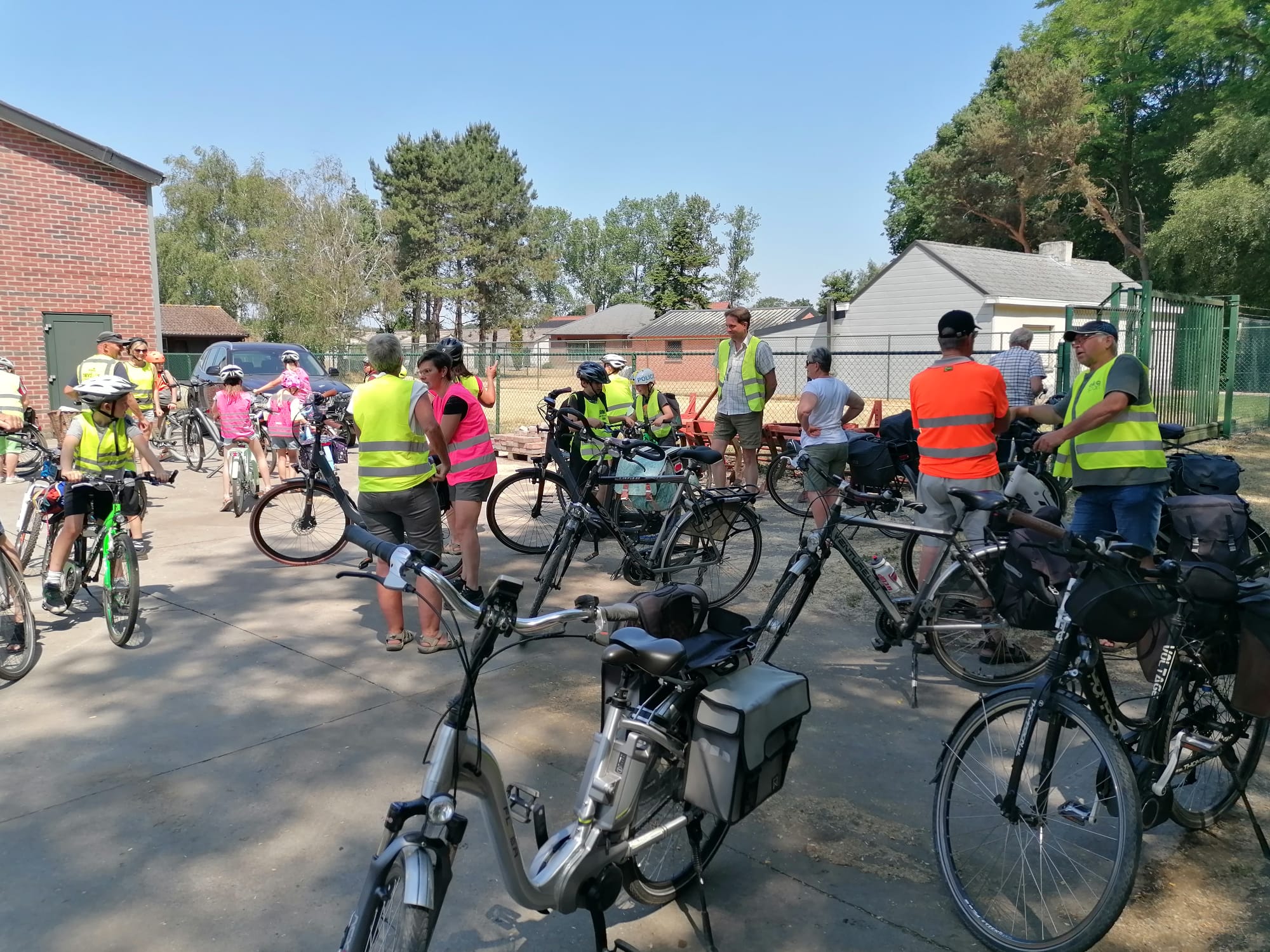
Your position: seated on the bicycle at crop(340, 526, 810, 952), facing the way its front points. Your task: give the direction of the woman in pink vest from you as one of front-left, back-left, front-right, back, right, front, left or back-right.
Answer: back-right

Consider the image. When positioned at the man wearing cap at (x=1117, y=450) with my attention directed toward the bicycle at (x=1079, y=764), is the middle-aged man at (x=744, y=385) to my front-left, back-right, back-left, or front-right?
back-right

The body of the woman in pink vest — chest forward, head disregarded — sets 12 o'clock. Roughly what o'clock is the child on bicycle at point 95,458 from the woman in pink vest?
The child on bicycle is roughly at 12 o'clock from the woman in pink vest.

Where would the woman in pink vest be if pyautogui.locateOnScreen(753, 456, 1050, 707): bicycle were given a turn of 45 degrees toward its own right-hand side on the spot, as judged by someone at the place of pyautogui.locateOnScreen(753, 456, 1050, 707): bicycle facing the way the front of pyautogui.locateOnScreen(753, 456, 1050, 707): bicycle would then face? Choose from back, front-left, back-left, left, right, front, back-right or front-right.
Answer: front-left

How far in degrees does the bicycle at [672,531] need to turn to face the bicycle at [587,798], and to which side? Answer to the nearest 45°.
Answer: approximately 45° to its left

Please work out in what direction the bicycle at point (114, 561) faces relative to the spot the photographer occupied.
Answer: facing the viewer and to the right of the viewer

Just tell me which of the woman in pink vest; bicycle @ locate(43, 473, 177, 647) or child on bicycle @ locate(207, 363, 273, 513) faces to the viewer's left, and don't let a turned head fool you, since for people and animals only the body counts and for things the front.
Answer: the woman in pink vest

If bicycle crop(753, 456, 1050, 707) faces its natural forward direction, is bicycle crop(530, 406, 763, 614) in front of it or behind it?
in front

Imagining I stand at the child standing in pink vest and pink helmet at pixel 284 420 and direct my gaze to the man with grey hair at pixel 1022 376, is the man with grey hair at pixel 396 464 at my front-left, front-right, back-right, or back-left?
front-right

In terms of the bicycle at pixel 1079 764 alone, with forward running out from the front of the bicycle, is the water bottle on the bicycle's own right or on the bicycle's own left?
on the bicycle's own right

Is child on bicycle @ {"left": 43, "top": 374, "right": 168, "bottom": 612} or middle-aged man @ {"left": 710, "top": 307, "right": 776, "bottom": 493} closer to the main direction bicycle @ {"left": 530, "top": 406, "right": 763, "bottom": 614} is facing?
the child on bicycle

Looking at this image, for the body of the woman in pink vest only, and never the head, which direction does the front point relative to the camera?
to the viewer's left

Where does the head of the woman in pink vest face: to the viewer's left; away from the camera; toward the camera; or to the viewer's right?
to the viewer's left

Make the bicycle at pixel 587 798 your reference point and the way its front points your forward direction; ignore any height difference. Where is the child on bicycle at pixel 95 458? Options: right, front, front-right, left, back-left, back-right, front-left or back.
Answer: right

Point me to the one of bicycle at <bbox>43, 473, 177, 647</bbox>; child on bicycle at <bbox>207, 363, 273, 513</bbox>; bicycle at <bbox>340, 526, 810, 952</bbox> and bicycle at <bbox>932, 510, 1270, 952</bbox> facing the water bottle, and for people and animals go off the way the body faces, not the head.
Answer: bicycle at <bbox>43, 473, 177, 647</bbox>

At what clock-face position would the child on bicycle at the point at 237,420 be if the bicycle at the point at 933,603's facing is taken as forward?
The child on bicycle is roughly at 1 o'clock from the bicycle.

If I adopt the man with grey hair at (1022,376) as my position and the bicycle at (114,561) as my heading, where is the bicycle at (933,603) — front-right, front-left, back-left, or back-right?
front-left

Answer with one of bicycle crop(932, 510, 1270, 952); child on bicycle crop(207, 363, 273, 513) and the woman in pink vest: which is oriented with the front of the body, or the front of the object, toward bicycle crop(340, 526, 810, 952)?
bicycle crop(932, 510, 1270, 952)

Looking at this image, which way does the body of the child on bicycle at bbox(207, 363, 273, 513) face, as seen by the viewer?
away from the camera

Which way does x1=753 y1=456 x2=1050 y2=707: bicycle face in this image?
to the viewer's left
